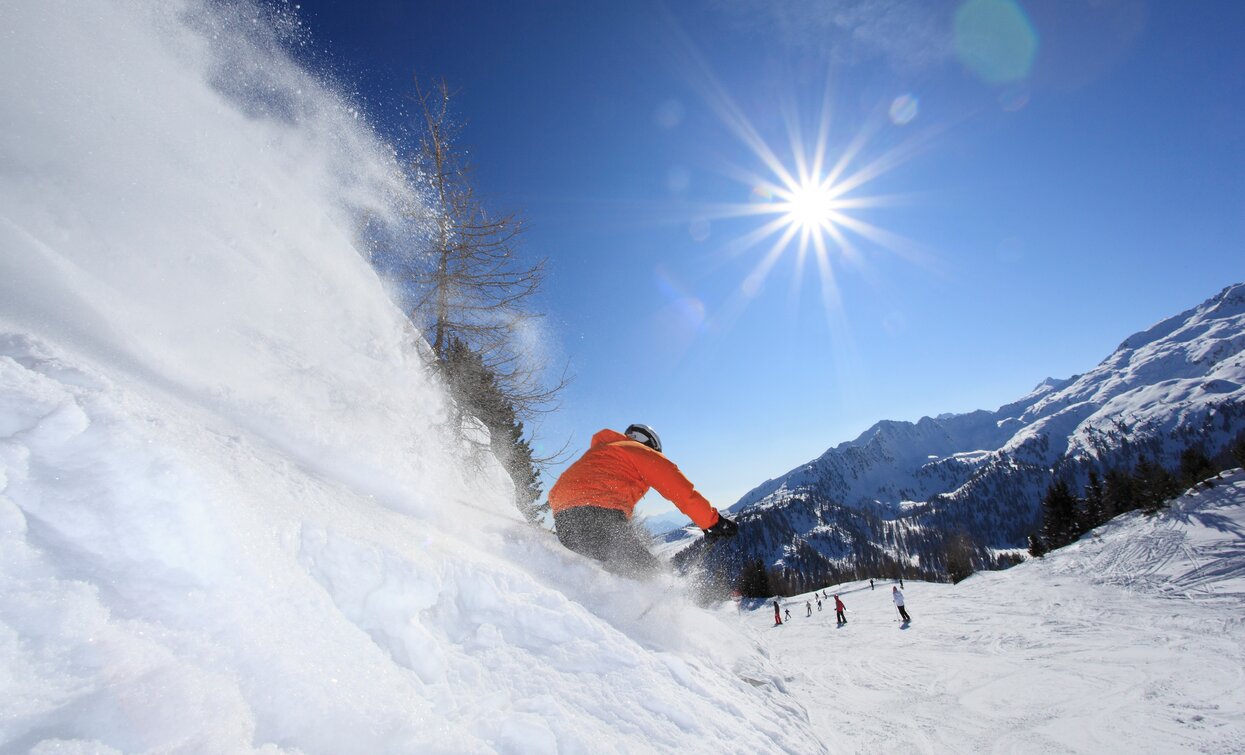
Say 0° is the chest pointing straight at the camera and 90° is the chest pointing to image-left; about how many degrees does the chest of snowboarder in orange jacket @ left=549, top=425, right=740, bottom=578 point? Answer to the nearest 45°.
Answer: approximately 225°
